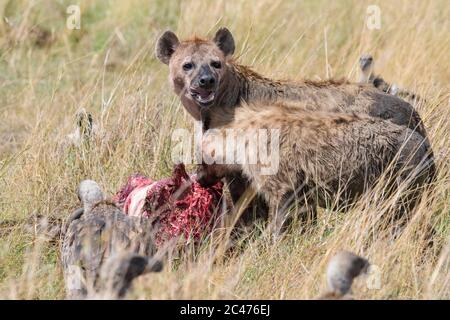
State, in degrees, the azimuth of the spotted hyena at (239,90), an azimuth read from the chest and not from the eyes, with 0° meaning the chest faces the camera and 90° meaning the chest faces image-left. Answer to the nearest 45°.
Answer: approximately 90°
